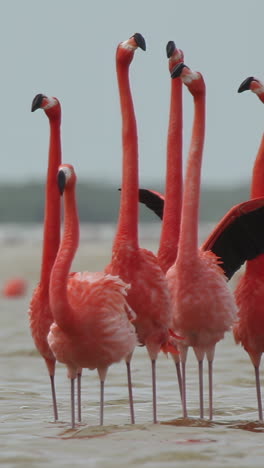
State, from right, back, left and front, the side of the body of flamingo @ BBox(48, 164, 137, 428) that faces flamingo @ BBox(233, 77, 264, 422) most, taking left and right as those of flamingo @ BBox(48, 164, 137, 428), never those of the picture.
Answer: back

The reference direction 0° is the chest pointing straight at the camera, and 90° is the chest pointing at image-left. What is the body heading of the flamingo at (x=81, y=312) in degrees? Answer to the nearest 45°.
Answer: approximately 45°

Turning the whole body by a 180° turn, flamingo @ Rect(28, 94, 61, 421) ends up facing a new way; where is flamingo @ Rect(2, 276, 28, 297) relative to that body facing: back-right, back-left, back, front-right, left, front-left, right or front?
left

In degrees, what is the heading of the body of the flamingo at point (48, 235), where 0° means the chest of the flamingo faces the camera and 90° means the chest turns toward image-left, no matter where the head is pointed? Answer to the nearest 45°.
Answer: approximately 90°

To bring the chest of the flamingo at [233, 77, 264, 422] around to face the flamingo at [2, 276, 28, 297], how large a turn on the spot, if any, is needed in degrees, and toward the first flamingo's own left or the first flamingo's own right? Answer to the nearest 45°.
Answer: approximately 90° to the first flamingo's own right
